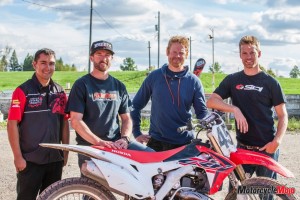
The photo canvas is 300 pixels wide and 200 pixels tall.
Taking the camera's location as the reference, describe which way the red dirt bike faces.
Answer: facing to the right of the viewer

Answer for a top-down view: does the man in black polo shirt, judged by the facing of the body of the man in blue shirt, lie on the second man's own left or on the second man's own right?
on the second man's own right

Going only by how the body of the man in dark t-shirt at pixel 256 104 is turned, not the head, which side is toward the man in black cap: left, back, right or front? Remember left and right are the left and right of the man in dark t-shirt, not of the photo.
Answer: right

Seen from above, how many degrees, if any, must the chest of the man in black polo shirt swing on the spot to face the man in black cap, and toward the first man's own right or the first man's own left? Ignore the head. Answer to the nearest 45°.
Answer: approximately 45° to the first man's own left

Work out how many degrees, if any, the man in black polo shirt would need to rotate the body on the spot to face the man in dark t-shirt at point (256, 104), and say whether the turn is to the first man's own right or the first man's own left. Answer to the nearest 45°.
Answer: approximately 45° to the first man's own left

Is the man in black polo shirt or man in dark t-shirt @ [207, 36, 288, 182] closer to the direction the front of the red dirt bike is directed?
the man in dark t-shirt

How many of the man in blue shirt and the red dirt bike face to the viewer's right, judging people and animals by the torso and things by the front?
1

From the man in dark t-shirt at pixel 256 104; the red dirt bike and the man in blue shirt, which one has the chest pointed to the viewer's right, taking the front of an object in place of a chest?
the red dirt bike

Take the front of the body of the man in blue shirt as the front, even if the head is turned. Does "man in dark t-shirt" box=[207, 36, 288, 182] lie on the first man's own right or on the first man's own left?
on the first man's own left
